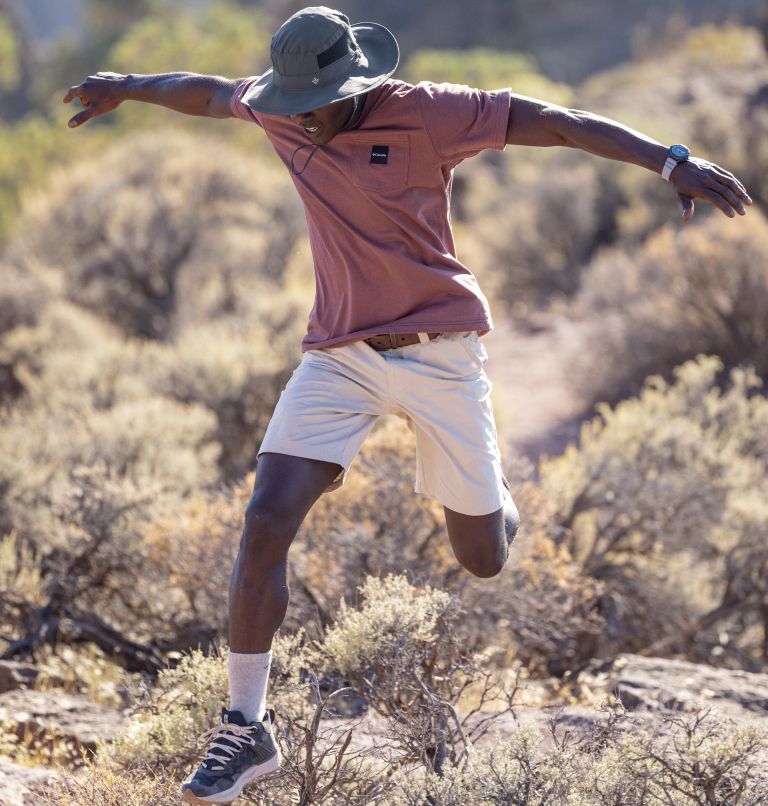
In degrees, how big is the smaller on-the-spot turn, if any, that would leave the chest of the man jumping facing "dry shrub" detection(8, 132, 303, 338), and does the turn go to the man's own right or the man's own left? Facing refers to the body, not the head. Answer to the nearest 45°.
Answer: approximately 135° to the man's own right

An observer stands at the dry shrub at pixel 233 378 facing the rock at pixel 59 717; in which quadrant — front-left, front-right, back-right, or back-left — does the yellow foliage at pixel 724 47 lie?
back-left

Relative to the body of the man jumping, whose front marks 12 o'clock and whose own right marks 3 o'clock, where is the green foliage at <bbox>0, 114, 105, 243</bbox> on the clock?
The green foliage is roughly at 4 o'clock from the man jumping.

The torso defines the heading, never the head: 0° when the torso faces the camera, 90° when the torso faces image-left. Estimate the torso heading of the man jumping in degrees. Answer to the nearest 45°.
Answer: approximately 45°

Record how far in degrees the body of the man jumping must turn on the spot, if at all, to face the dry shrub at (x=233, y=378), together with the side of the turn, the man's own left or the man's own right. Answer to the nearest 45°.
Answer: approximately 135° to the man's own right
